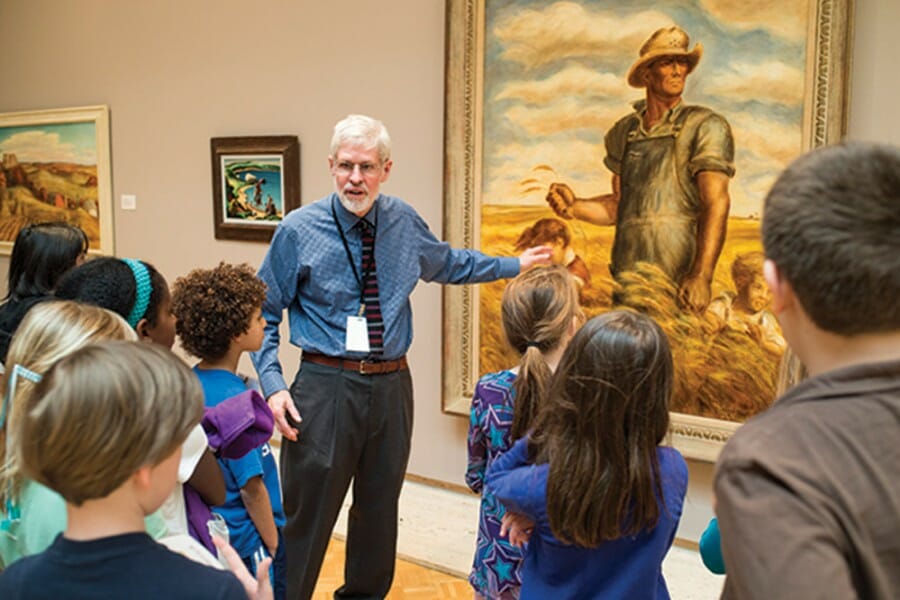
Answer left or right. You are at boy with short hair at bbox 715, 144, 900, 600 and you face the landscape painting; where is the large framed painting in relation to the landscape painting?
right

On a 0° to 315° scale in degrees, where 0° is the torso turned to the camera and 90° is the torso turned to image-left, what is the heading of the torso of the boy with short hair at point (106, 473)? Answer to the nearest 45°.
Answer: approximately 225°

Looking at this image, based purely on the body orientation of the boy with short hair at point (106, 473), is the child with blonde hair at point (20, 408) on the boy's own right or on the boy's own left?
on the boy's own left

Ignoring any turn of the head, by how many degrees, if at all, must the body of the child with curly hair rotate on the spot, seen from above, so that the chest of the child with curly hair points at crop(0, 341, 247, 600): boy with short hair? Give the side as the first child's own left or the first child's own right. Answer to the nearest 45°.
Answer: approximately 135° to the first child's own right

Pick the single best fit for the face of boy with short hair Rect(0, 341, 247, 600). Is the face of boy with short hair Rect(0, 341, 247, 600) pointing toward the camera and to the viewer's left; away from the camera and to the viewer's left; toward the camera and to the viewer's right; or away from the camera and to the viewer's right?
away from the camera and to the viewer's right

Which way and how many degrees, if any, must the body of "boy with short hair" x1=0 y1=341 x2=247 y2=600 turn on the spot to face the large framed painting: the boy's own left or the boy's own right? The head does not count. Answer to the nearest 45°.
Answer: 0° — they already face it

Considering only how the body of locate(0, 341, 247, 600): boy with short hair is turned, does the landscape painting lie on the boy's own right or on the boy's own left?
on the boy's own left

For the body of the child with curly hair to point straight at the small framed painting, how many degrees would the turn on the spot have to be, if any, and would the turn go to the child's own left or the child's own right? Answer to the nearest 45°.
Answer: approximately 45° to the child's own left

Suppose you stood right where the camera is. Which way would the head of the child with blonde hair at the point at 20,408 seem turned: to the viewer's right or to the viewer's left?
to the viewer's right

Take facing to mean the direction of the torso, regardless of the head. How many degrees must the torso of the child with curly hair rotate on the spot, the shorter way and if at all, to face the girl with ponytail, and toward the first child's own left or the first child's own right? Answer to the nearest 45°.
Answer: approximately 45° to the first child's own right

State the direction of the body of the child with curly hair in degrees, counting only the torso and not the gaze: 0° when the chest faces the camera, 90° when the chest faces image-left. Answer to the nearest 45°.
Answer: approximately 225°
